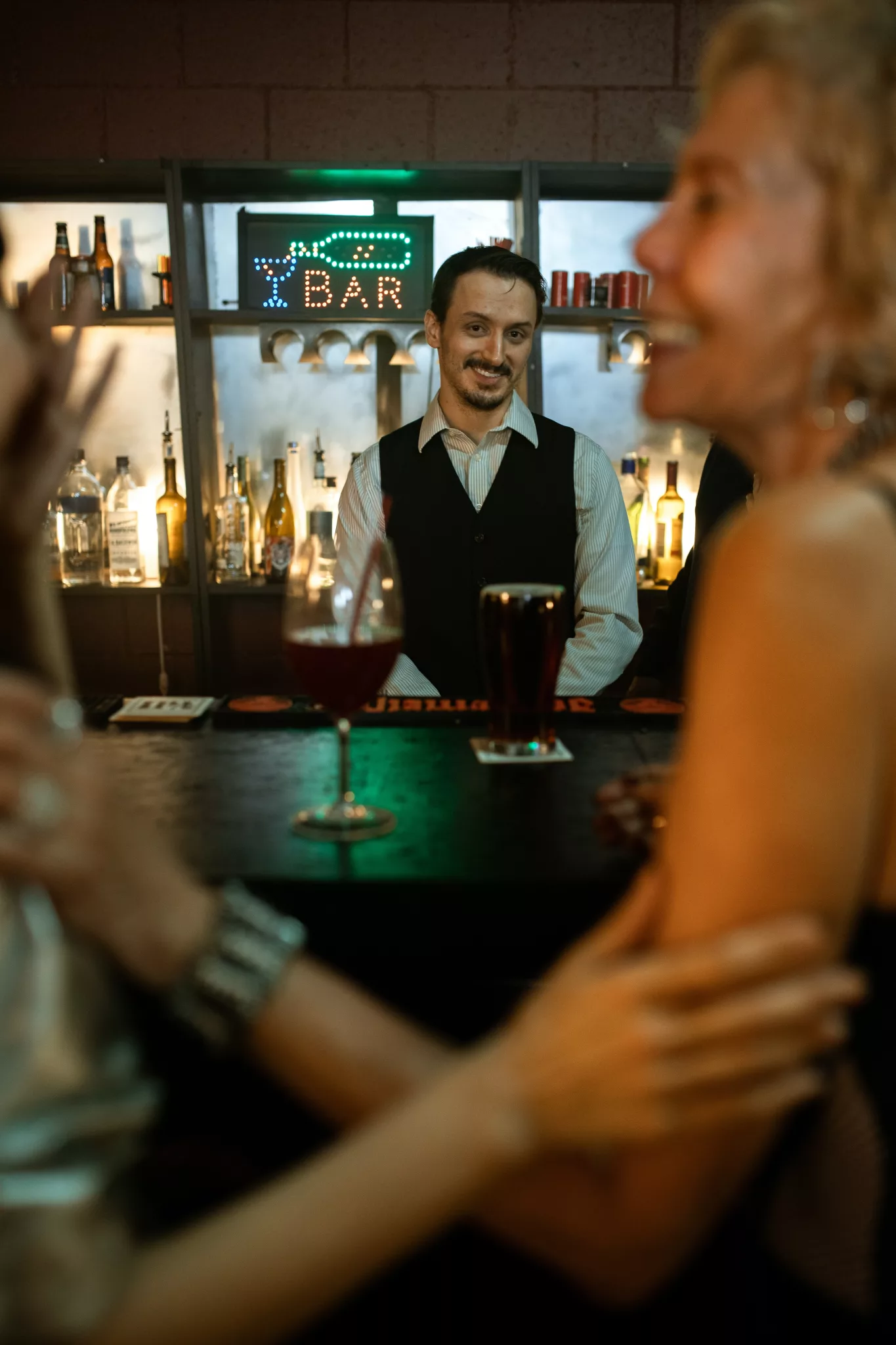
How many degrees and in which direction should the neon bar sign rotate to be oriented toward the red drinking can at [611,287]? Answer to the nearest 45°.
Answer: approximately 90° to its left

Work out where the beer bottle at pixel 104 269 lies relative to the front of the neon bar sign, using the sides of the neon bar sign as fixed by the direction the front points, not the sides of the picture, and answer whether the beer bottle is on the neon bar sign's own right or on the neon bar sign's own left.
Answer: on the neon bar sign's own right

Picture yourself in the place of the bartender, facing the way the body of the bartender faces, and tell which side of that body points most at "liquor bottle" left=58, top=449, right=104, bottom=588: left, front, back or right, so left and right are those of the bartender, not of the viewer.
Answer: right

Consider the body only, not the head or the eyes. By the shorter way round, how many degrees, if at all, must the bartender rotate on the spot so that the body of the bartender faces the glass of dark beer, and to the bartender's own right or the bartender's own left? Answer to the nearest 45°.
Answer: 0° — they already face it

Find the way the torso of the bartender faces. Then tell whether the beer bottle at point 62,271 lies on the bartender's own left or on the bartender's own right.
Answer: on the bartender's own right

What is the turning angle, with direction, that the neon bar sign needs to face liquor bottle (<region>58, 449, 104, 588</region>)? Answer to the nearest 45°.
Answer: approximately 90° to its right

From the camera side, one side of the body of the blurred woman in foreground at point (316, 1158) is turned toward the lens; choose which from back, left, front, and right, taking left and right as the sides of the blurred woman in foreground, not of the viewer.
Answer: right

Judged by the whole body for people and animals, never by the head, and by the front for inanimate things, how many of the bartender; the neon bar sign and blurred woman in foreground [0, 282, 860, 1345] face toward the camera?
2

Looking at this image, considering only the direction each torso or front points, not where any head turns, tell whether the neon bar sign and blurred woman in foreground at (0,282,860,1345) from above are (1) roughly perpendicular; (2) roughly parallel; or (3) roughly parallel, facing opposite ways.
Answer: roughly perpendicular

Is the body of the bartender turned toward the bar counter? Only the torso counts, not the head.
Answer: yes
